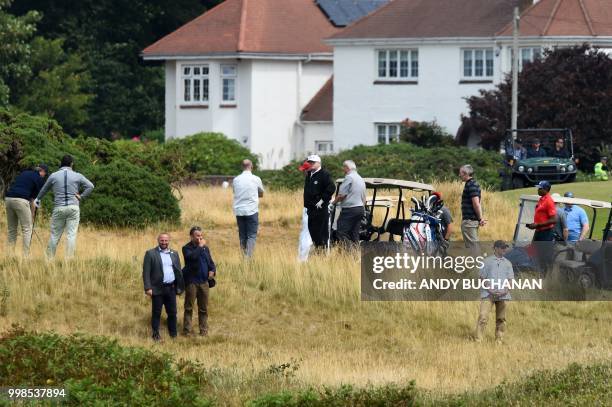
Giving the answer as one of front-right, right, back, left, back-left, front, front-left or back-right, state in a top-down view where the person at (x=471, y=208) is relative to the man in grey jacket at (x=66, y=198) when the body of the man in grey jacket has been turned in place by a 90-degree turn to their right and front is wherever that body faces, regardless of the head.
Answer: front

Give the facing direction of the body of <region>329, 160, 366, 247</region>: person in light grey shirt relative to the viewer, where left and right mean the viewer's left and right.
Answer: facing away from the viewer and to the left of the viewer

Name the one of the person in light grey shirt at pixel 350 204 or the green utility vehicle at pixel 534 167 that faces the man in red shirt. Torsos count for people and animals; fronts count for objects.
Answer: the green utility vehicle

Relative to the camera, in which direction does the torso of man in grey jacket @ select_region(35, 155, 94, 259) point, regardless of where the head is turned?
away from the camera

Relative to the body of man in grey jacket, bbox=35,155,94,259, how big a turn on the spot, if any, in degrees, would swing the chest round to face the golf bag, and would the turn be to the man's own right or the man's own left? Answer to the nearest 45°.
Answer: approximately 90° to the man's own right

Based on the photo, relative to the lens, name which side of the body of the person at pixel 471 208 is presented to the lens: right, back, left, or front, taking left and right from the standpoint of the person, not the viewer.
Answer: left

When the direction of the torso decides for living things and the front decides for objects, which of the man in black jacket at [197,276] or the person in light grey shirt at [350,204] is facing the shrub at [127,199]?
the person in light grey shirt

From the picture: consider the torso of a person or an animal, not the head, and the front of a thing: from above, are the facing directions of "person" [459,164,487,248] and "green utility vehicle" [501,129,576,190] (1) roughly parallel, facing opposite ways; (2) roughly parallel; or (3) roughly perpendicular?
roughly perpendicular

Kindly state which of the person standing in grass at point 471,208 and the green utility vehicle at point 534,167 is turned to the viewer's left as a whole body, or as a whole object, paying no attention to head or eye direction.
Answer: the person standing in grass

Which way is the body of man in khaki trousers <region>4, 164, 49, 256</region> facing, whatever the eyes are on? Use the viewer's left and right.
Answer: facing away from the viewer and to the right of the viewer
